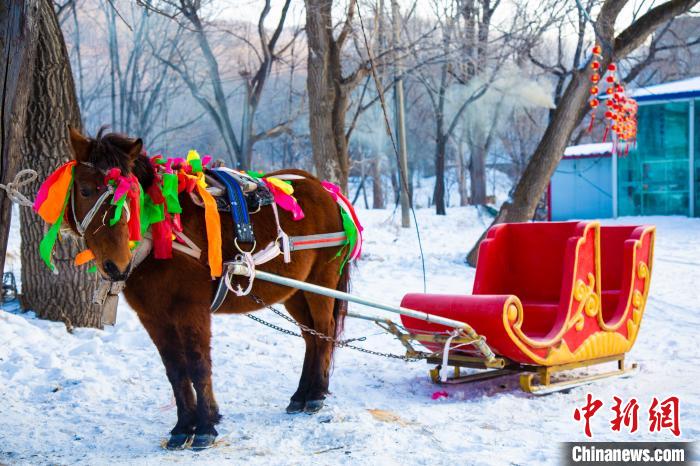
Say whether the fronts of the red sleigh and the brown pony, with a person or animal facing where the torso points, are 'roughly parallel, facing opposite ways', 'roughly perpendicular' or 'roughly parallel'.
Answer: roughly parallel

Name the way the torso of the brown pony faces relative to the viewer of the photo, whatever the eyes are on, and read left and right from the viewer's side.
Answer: facing the viewer and to the left of the viewer

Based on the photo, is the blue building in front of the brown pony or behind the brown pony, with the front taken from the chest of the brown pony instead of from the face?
behind

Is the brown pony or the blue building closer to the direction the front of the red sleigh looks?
the brown pony

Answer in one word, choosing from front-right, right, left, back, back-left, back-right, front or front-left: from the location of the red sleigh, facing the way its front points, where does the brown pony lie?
front

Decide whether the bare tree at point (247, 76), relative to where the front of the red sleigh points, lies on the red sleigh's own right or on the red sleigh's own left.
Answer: on the red sleigh's own right

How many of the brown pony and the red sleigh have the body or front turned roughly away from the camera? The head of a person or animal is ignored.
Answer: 0

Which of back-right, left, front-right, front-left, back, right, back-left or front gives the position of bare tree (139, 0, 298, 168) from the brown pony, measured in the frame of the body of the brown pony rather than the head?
back-right

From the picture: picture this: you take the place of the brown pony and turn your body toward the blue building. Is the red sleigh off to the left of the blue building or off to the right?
right

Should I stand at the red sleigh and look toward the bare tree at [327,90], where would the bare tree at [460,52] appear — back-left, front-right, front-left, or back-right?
front-right

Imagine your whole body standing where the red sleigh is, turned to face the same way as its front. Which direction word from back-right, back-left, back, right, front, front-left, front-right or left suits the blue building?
back-right

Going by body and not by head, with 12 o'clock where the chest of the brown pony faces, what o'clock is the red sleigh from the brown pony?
The red sleigh is roughly at 7 o'clock from the brown pony.

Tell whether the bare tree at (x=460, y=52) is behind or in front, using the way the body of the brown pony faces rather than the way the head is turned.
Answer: behind
